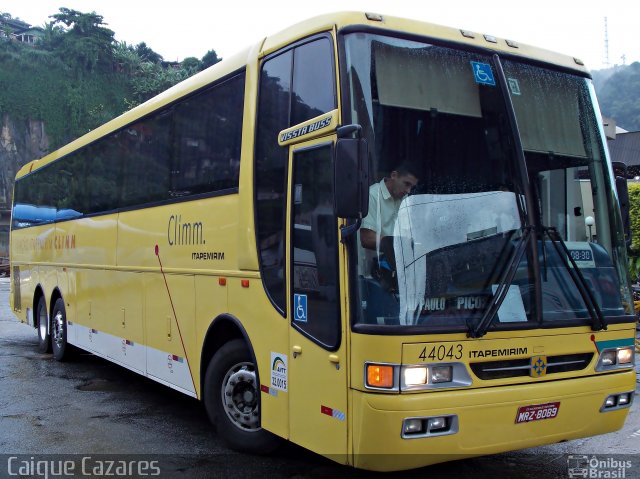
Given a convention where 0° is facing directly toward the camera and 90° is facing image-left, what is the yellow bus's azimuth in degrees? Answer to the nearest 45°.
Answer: approximately 315°
